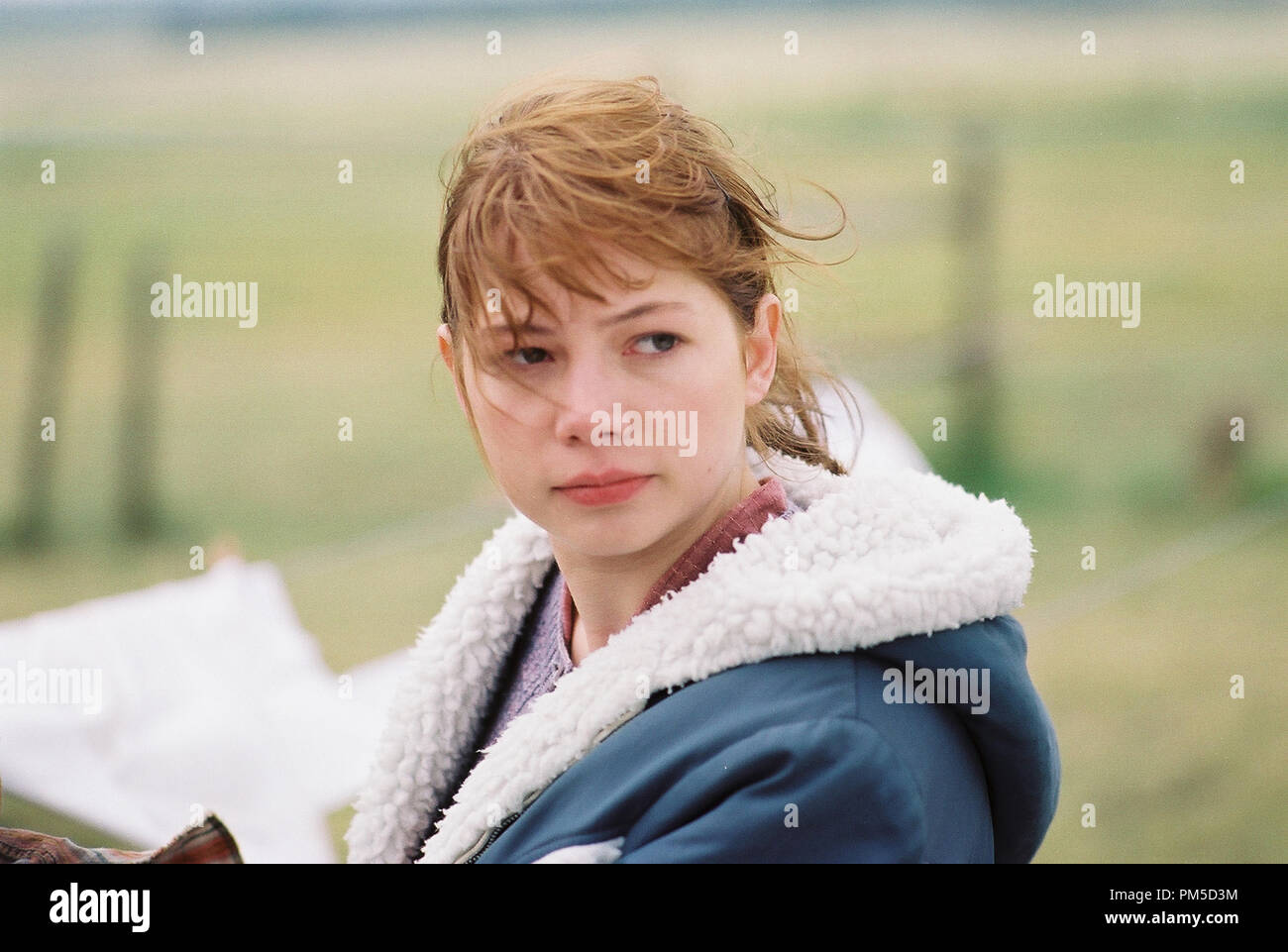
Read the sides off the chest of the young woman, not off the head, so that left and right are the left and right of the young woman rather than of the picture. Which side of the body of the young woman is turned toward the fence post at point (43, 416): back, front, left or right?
right

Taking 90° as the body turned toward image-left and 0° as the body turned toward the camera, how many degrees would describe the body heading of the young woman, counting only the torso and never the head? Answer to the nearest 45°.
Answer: approximately 45°

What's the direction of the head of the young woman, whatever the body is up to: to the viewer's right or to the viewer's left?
to the viewer's left
